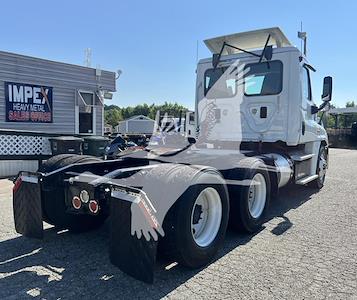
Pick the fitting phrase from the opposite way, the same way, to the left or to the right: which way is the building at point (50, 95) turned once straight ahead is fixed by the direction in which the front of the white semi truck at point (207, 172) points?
to the right

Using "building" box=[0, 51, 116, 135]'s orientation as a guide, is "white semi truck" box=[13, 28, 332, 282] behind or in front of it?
in front

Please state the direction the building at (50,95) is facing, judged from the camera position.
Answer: facing the viewer and to the right of the viewer

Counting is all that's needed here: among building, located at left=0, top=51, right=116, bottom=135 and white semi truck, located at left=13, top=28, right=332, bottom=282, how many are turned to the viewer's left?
0

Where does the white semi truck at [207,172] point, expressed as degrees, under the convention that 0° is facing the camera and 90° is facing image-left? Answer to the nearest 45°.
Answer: approximately 225°

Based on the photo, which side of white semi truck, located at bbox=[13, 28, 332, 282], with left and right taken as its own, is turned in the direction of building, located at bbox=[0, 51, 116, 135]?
left
